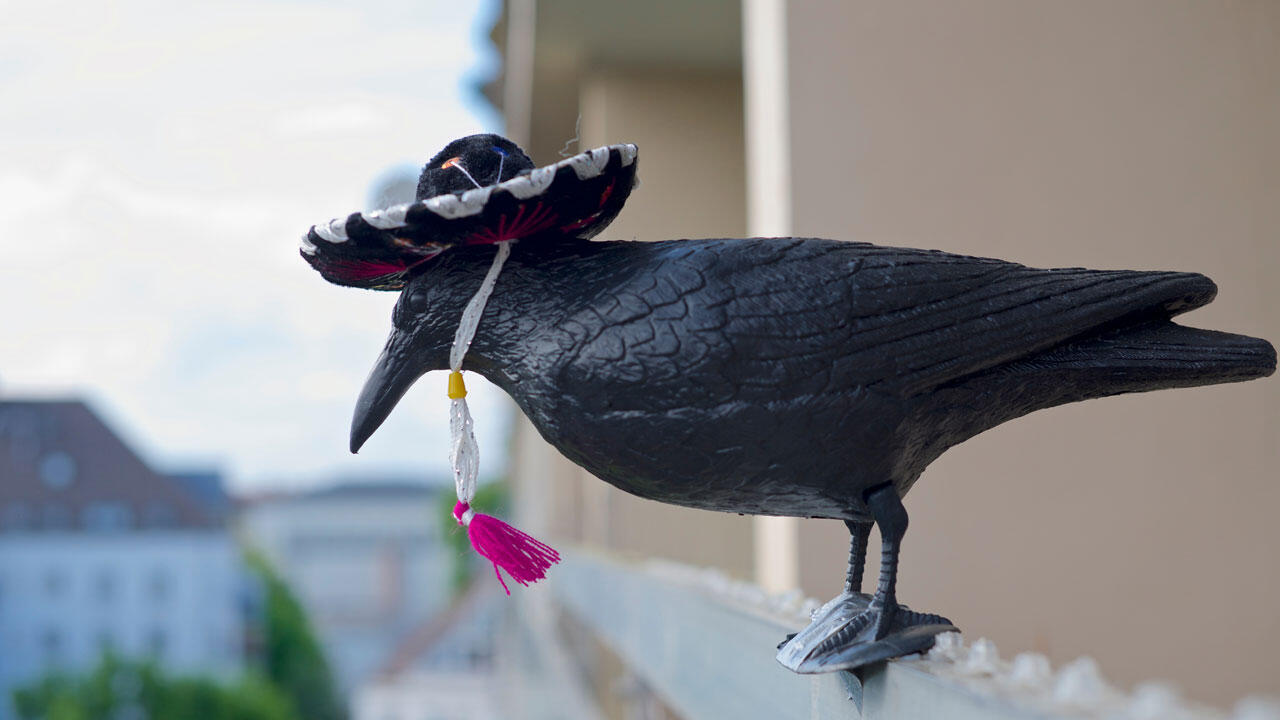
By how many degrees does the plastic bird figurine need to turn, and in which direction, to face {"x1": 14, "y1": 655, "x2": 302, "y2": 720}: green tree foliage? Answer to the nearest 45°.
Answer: approximately 45° to its right

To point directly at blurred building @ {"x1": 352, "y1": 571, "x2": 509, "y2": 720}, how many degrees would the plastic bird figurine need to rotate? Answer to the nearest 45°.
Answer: approximately 90° to its right

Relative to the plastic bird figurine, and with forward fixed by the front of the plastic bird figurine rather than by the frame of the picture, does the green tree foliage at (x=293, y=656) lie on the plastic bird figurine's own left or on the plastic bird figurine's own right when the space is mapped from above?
on the plastic bird figurine's own right

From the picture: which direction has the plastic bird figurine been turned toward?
to the viewer's left

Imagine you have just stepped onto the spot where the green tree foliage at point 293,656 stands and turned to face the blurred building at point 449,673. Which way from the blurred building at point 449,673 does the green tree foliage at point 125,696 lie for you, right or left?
right
